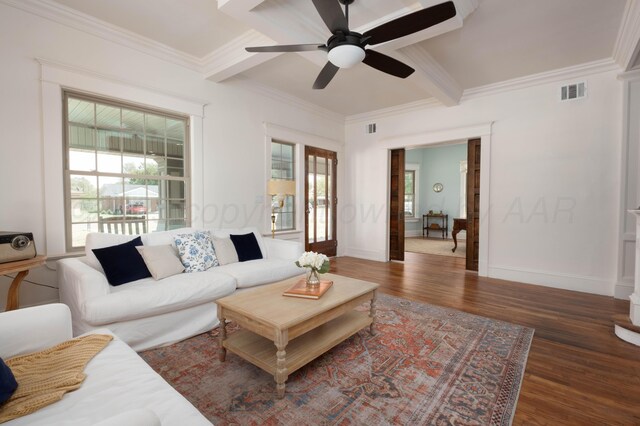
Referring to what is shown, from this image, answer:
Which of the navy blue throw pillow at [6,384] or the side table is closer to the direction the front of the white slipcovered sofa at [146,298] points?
the navy blue throw pillow

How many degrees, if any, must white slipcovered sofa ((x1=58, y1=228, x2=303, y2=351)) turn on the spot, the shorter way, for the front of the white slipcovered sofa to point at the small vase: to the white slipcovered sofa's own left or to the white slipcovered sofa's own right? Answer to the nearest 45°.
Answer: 0° — it already faces it

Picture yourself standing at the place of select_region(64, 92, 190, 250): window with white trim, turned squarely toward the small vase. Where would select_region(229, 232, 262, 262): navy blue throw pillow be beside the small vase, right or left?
left

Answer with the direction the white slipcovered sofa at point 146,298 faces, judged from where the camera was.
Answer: facing the viewer and to the right of the viewer

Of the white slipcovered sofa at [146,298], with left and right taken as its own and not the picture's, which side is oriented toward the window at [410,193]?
left

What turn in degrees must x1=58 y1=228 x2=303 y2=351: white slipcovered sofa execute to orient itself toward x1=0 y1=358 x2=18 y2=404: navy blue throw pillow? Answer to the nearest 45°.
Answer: approximately 45° to its right

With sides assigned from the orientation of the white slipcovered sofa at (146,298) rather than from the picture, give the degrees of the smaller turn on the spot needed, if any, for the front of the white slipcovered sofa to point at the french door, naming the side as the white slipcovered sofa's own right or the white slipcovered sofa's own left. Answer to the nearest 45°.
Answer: approximately 90° to the white slipcovered sofa's own left

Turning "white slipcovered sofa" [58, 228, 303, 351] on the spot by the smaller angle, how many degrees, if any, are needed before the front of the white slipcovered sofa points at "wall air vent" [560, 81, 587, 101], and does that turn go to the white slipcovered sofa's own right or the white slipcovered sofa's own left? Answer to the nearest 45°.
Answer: approximately 45° to the white slipcovered sofa's own left

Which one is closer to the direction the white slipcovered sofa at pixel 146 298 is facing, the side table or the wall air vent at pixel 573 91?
the wall air vent

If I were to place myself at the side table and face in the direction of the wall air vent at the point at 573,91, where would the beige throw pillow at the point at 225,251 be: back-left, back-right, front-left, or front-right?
front-left

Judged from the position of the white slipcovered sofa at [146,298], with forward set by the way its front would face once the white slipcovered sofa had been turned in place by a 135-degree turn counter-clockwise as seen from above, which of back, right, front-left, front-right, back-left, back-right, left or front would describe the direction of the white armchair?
back

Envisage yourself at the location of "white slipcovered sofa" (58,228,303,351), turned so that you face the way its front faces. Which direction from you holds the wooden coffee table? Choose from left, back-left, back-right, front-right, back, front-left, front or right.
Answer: front

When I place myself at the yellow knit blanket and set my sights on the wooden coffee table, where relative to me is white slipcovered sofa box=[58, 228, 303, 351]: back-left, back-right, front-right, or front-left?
front-left

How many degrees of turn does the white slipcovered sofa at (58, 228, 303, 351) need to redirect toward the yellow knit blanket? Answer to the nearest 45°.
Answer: approximately 45° to its right
